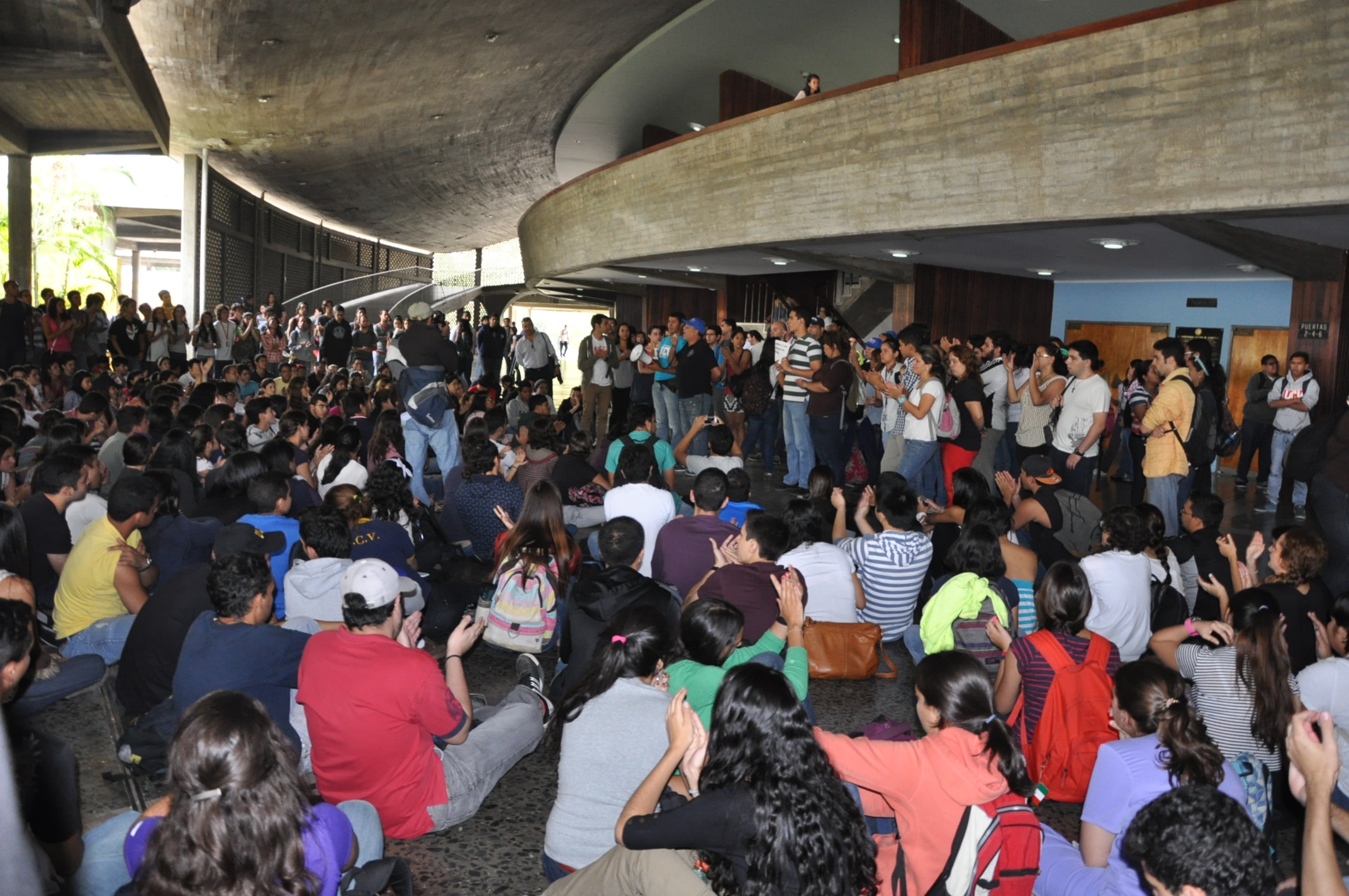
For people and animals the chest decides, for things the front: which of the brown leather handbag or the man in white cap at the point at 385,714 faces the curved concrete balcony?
the man in white cap

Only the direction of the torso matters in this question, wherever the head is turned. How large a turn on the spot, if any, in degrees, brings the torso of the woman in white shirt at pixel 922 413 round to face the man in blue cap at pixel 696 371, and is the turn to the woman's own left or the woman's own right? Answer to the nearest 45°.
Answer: approximately 45° to the woman's own right

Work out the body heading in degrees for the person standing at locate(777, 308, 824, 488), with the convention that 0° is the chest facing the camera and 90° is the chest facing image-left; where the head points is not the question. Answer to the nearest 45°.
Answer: approximately 45°

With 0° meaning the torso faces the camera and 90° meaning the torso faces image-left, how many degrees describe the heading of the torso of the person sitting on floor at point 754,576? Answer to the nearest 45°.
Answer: approximately 135°

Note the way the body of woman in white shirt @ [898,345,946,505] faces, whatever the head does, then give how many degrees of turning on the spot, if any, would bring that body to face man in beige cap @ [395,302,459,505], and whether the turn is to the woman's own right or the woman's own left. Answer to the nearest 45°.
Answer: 0° — they already face them

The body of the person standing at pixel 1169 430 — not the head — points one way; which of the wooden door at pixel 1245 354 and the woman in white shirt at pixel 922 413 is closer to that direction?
the woman in white shirt

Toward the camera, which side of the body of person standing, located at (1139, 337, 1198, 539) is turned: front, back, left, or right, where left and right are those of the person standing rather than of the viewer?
left

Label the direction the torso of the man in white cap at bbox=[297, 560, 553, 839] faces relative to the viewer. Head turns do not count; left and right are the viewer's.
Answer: facing away from the viewer and to the right of the viewer

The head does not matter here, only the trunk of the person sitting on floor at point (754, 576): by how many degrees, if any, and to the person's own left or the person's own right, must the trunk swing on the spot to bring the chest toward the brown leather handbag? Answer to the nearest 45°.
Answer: approximately 90° to the person's own right

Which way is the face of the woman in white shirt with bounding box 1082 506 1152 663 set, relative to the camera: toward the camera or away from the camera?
away from the camera
